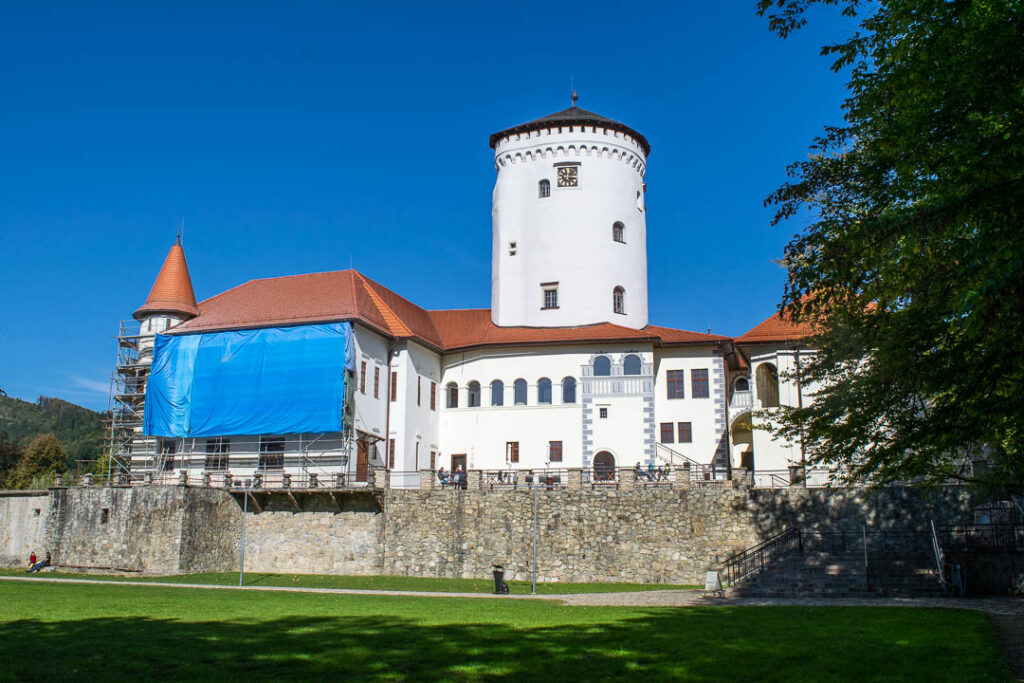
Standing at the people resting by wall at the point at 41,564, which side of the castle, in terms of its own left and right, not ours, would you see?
right

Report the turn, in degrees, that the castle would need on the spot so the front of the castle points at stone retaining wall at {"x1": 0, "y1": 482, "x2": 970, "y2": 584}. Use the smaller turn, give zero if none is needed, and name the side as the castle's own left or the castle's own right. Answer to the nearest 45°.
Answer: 0° — it already faces it

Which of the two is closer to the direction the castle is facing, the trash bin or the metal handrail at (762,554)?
the trash bin

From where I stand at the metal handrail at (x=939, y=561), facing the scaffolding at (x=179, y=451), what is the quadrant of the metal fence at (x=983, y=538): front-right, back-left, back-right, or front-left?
back-right

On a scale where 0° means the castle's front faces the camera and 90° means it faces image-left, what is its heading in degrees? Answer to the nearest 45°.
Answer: approximately 0°

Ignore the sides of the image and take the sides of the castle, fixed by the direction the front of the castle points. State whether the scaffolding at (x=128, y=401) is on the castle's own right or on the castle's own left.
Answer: on the castle's own right

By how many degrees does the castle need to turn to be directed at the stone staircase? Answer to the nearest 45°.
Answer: approximately 45° to its left

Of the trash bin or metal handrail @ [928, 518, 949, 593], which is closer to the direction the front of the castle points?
the trash bin

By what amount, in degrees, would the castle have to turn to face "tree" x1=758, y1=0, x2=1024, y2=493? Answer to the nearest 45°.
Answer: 0° — it already faces it
